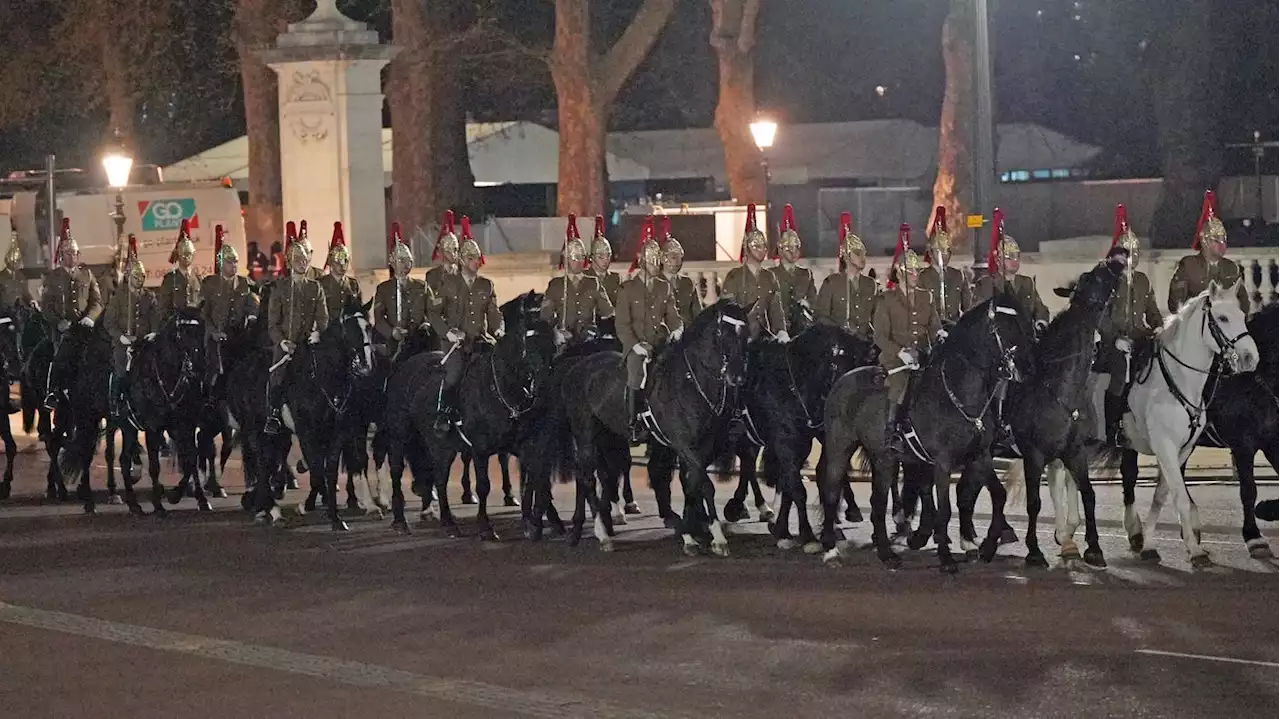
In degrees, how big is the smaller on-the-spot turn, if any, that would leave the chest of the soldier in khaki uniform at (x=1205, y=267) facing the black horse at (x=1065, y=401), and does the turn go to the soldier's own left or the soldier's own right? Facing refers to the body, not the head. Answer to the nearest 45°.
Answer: approximately 90° to the soldier's own right

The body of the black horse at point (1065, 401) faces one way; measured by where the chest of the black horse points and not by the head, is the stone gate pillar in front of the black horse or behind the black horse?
behind

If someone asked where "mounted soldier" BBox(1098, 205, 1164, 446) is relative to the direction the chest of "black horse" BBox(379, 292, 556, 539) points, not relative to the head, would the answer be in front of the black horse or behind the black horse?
in front

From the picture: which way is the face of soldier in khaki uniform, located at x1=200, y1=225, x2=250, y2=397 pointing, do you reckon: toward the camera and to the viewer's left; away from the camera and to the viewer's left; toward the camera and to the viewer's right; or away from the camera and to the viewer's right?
toward the camera and to the viewer's right
